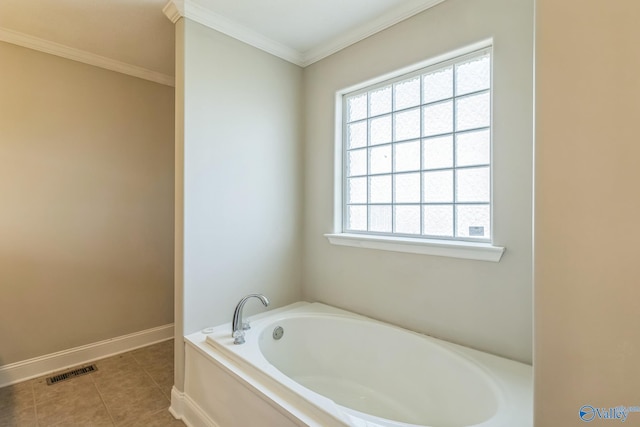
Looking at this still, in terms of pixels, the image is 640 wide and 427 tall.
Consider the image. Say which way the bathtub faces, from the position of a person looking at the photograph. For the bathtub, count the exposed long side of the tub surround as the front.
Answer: facing the viewer and to the left of the viewer

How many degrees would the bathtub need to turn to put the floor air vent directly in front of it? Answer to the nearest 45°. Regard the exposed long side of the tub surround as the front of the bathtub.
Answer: approximately 45° to its right
